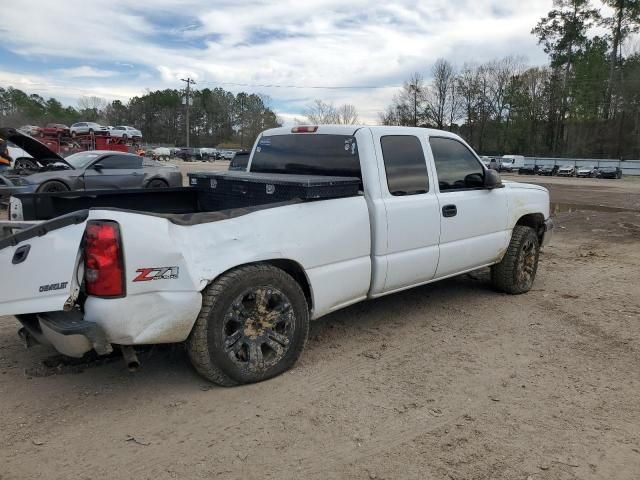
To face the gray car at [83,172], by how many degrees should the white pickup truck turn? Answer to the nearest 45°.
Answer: approximately 90° to its left

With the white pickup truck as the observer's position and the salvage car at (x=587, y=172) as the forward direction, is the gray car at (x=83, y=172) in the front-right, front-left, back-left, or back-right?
front-left

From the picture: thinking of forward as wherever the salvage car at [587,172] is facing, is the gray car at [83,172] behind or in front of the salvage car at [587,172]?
in front

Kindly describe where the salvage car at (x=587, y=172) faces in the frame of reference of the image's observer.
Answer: facing the viewer and to the left of the viewer

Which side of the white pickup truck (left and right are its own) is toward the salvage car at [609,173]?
front

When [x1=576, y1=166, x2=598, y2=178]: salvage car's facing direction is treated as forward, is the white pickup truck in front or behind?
in front

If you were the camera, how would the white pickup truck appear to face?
facing away from the viewer and to the right of the viewer
